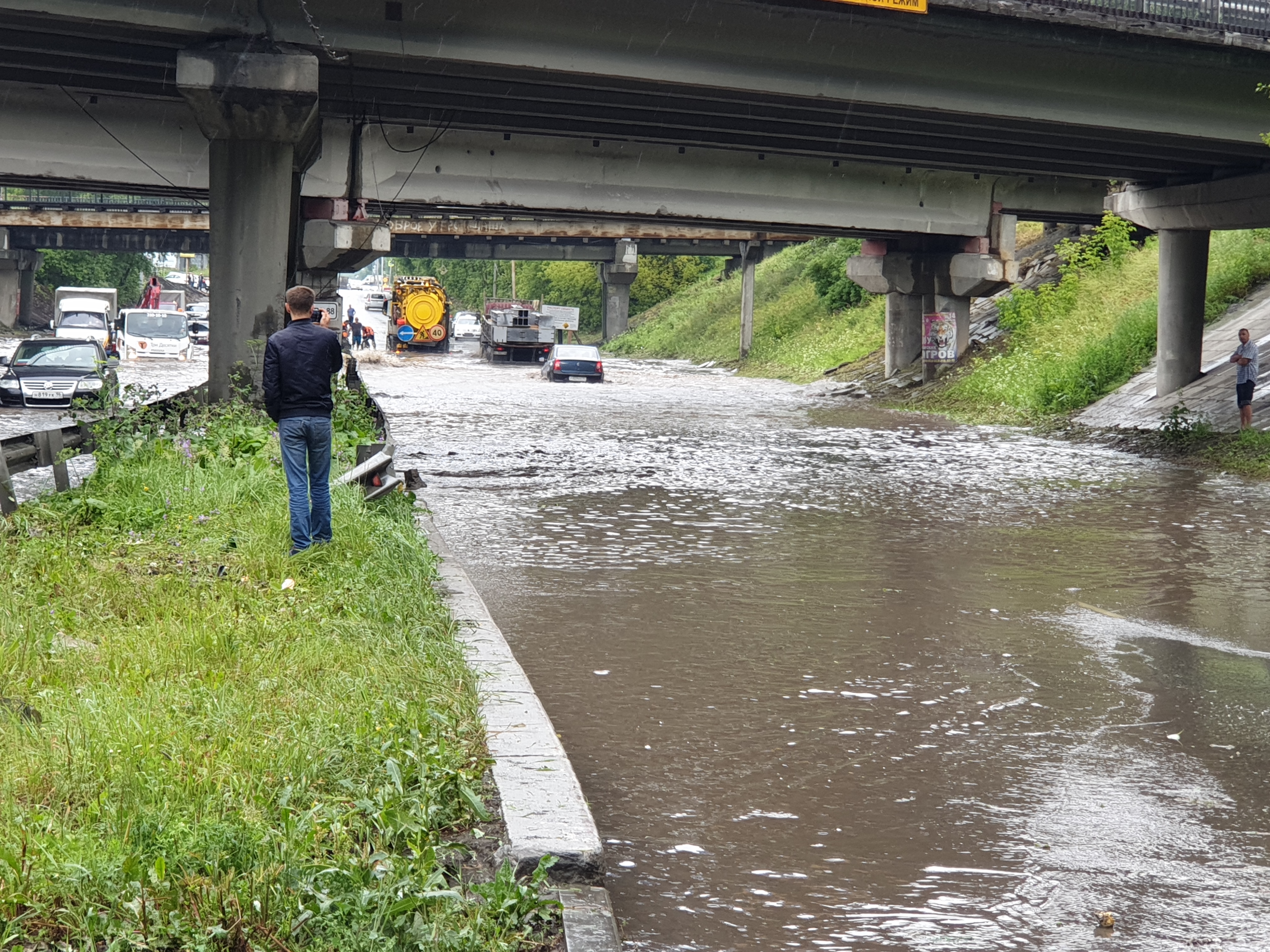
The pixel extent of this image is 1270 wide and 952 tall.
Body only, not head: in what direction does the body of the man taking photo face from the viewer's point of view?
away from the camera

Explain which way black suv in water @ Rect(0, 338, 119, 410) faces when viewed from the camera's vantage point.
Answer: facing the viewer

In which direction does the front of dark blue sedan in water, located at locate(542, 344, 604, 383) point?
away from the camera

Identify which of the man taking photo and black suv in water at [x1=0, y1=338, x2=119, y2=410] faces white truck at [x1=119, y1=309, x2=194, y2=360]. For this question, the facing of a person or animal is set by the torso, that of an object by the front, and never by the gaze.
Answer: the man taking photo

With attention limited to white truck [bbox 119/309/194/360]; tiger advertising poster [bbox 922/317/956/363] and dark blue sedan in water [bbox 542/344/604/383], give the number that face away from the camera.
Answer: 1

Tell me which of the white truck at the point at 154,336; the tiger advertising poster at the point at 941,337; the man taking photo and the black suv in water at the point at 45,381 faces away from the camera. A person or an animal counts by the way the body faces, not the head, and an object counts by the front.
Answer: the man taking photo

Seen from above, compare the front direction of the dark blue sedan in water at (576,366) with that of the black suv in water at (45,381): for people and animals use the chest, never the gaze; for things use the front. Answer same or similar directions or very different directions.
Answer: very different directions

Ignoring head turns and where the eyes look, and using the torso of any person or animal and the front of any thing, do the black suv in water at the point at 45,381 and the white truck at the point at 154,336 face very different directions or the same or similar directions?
same or similar directions

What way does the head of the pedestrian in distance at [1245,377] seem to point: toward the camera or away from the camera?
toward the camera

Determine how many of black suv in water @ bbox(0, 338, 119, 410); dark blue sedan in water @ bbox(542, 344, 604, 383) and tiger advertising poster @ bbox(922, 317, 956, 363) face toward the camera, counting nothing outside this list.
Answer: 2

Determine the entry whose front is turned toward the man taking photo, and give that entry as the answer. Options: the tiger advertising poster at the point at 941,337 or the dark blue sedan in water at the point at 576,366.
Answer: the tiger advertising poster

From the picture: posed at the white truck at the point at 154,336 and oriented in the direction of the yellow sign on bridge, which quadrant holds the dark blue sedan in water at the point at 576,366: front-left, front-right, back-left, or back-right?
front-left

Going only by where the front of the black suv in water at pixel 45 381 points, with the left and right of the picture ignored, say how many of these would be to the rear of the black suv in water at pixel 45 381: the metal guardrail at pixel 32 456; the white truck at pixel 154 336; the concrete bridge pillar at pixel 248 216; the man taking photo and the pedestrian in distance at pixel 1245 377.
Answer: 1

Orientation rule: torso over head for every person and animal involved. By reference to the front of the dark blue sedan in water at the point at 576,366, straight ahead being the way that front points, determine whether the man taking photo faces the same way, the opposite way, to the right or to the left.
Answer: the same way

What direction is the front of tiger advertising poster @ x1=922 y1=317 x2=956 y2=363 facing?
toward the camera

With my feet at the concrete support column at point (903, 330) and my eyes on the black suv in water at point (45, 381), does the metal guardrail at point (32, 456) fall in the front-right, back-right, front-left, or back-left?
front-left
